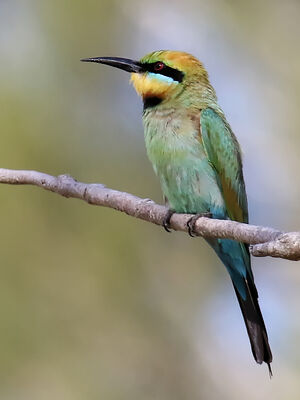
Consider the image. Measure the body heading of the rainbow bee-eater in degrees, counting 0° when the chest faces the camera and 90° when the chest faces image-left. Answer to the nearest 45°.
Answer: approximately 45°
